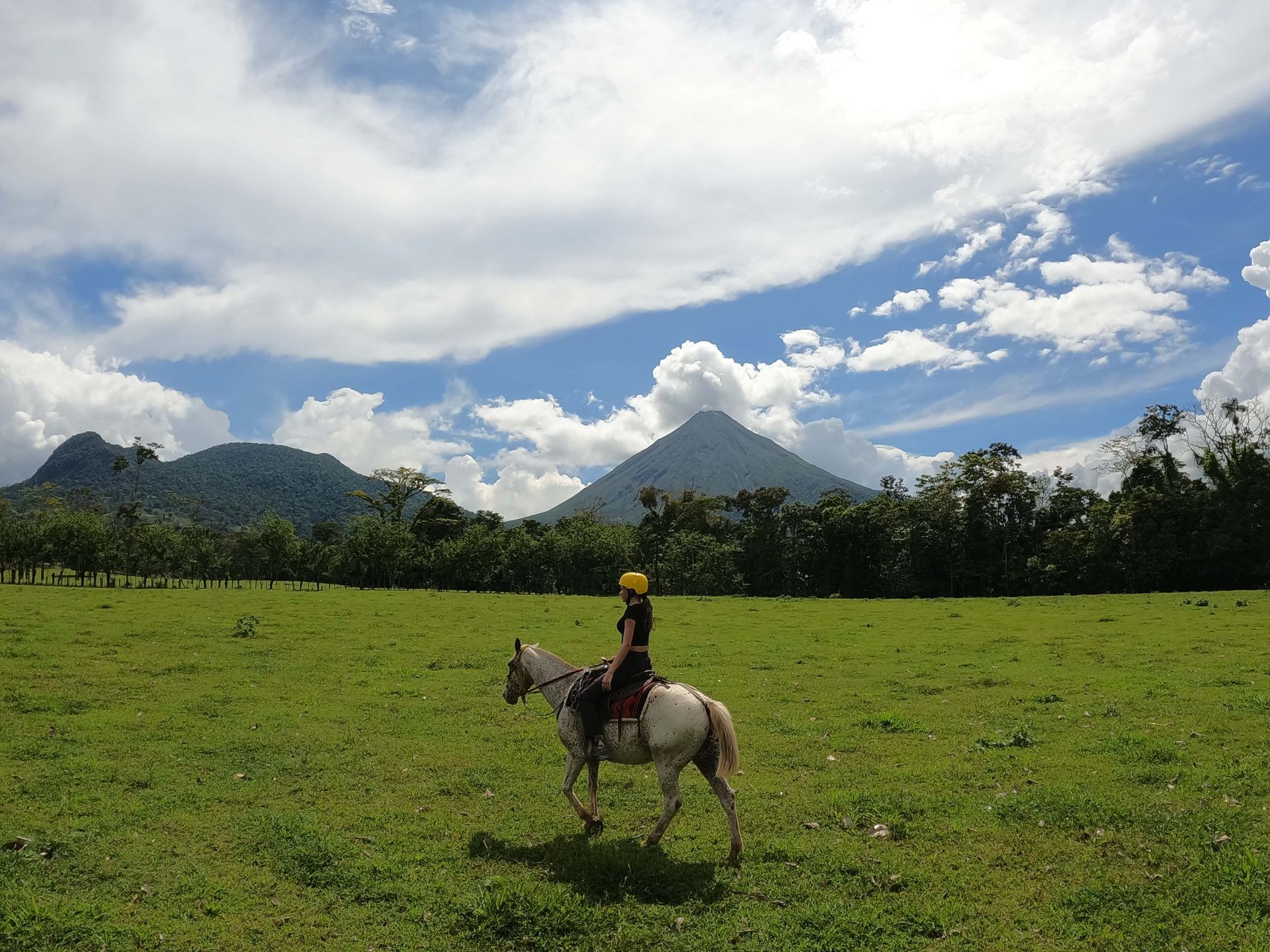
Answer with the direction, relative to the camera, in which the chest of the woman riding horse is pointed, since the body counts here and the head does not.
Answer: to the viewer's left

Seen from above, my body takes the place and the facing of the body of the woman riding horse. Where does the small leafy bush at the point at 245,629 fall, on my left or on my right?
on my right

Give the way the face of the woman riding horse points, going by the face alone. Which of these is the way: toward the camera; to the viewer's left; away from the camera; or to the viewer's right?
to the viewer's left
